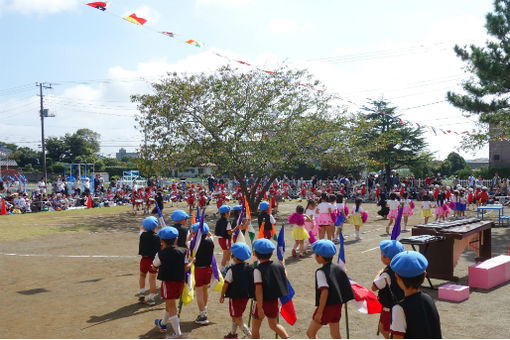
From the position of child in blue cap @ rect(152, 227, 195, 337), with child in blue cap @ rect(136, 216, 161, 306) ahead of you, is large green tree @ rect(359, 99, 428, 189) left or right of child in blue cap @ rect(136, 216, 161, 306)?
right

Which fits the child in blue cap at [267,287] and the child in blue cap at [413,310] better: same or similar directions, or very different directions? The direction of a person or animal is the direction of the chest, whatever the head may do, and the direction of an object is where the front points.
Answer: same or similar directions

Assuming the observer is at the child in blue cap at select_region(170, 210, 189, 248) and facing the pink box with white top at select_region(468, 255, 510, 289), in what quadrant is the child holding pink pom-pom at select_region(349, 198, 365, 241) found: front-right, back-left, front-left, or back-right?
front-left

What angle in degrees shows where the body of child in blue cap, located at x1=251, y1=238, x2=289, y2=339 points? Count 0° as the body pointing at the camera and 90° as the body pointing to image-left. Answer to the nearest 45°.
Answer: approximately 135°

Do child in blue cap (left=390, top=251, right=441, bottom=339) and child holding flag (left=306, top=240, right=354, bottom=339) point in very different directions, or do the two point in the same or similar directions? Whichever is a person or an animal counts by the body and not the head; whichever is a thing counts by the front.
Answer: same or similar directions

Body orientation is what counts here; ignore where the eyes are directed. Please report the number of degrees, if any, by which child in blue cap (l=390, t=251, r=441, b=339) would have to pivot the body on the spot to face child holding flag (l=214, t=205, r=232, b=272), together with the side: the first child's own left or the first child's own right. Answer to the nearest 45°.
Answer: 0° — they already face them

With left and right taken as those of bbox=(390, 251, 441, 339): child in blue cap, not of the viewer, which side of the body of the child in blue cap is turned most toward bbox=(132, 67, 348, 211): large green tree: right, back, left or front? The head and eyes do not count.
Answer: front

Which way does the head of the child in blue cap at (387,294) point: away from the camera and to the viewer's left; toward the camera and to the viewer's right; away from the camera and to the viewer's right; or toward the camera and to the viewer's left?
away from the camera and to the viewer's left

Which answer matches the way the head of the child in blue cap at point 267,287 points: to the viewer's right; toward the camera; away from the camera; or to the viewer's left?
away from the camera

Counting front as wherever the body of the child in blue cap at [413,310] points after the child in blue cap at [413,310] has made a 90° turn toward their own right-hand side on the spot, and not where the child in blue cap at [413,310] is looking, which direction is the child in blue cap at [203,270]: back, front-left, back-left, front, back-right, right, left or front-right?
left

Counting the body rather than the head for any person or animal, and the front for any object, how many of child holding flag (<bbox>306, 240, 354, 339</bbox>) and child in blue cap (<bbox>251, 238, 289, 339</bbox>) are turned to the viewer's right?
0

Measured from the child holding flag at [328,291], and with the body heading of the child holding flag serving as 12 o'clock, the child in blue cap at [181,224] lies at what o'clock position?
The child in blue cap is roughly at 12 o'clock from the child holding flag.

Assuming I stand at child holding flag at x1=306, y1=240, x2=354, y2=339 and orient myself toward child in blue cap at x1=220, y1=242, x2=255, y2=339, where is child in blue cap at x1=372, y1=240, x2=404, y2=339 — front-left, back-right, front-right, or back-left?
back-right

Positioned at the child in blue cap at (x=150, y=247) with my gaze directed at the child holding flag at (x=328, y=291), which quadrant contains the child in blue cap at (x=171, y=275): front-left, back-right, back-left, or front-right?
front-right

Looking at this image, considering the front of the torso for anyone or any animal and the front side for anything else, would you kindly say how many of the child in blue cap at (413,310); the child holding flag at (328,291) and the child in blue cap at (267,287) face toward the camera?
0

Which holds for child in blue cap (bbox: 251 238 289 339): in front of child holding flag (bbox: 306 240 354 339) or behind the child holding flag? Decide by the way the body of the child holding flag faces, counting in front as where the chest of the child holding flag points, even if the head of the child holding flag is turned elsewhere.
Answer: in front

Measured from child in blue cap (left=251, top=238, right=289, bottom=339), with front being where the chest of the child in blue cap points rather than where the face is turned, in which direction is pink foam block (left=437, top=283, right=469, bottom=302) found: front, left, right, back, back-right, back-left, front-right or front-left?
right
